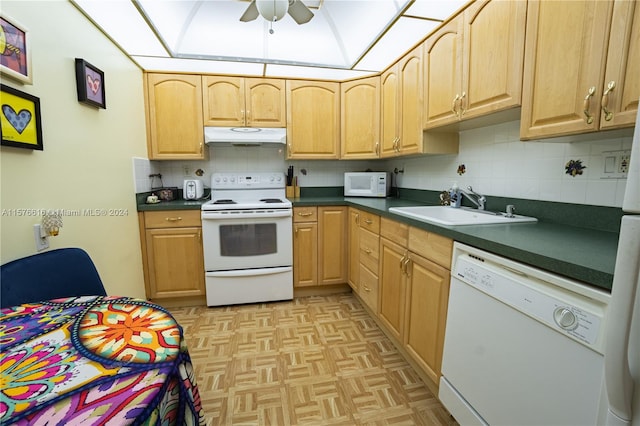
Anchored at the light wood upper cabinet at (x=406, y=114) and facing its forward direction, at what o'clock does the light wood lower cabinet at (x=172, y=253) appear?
The light wood lower cabinet is roughly at 1 o'clock from the light wood upper cabinet.

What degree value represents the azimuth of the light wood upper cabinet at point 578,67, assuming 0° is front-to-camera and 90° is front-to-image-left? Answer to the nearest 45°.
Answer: approximately 45°

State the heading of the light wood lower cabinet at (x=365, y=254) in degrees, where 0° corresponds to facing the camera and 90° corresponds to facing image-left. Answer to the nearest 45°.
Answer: approximately 90°

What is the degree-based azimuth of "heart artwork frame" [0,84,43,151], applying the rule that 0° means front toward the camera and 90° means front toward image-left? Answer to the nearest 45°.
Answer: approximately 315°

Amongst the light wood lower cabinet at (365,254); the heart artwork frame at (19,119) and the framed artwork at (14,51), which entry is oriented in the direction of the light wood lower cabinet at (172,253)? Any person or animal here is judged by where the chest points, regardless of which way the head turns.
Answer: the light wood lower cabinet at (365,254)

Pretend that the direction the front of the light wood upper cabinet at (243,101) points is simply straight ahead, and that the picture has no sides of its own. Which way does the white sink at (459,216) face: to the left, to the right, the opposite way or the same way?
to the right

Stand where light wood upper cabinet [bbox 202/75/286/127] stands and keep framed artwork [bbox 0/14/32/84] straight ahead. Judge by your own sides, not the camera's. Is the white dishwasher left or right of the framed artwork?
left

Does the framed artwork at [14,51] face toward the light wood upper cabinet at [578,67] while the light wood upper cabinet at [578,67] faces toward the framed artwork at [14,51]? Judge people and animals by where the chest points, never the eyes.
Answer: yes

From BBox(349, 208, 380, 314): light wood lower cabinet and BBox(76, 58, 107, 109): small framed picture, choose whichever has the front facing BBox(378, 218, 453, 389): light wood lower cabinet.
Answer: the small framed picture

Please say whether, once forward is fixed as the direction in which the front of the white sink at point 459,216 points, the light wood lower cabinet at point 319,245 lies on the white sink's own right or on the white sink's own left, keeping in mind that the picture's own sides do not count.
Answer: on the white sink's own right

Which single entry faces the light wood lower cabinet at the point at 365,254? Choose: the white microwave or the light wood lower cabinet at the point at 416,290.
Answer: the white microwave
